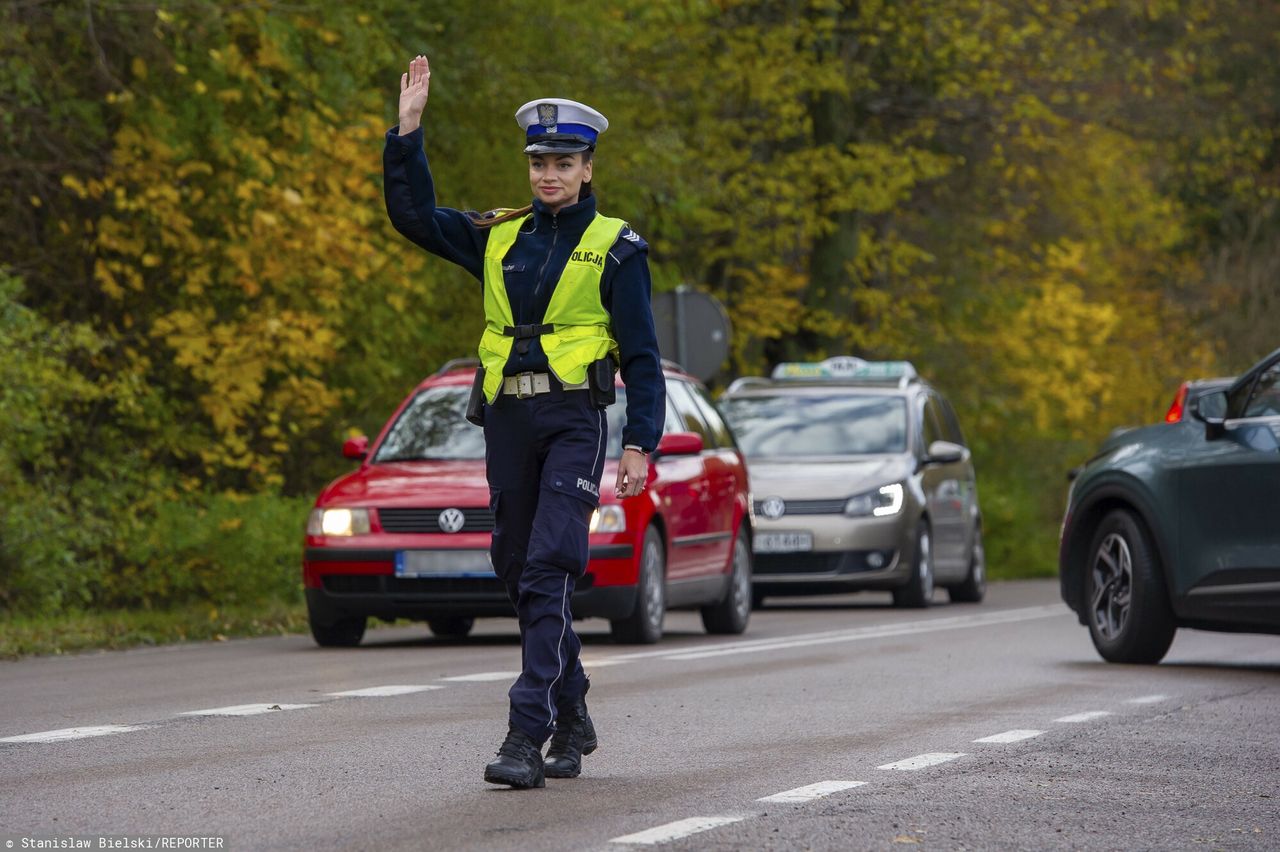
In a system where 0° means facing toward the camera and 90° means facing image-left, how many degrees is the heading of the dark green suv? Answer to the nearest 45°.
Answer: approximately 135°

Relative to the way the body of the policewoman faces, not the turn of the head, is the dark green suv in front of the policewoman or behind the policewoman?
behind

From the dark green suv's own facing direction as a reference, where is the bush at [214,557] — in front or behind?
in front

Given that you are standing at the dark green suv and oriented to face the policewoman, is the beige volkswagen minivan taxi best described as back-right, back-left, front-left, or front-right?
back-right

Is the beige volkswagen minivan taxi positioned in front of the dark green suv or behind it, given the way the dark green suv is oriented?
in front

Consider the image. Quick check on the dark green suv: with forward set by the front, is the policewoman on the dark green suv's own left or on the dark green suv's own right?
on the dark green suv's own left

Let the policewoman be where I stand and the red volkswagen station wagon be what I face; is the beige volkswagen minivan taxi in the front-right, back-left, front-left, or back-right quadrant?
front-right

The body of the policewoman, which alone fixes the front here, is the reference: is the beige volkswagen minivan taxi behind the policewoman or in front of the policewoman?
behind

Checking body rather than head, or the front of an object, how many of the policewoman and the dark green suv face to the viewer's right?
0

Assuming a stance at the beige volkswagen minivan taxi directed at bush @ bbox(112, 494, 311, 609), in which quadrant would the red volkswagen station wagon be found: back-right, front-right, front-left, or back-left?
front-left

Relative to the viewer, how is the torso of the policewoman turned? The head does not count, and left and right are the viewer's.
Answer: facing the viewer and to the left of the viewer

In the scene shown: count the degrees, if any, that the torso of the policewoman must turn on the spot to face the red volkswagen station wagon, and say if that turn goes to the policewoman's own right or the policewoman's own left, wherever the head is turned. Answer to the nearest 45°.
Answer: approximately 135° to the policewoman's own right

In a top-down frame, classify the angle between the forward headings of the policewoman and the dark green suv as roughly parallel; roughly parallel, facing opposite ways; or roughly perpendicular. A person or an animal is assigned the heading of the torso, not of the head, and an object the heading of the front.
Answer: roughly perpendicular

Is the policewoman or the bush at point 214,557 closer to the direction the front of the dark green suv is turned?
the bush
